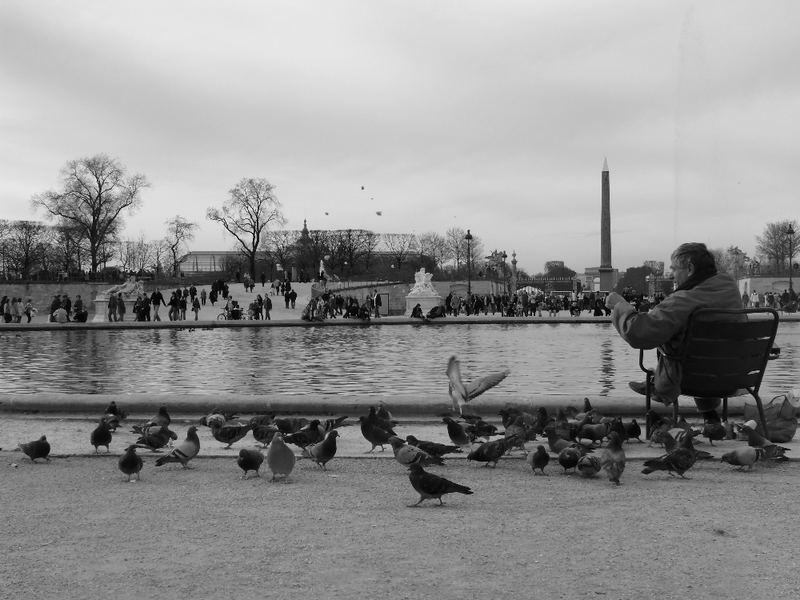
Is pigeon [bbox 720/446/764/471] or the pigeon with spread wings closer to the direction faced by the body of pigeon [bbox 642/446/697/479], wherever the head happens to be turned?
the pigeon

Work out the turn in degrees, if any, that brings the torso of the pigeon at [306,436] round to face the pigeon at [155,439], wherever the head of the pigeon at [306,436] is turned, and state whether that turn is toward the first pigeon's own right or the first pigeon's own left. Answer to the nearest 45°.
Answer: approximately 180°

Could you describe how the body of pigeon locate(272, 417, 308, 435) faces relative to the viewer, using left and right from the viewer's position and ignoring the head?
facing to the left of the viewer

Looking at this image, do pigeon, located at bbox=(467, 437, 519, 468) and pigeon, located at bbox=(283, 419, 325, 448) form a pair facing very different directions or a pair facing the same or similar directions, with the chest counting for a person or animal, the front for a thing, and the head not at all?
very different directions

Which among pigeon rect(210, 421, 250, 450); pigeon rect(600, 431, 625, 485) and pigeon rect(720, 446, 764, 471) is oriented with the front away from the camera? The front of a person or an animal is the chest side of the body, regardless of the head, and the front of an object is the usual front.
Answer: pigeon rect(600, 431, 625, 485)

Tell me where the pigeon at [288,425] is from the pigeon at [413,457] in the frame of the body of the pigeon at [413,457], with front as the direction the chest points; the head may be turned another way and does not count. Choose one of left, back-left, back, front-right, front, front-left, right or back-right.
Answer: front-right

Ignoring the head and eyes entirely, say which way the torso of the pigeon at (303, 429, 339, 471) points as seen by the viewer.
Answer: to the viewer's right

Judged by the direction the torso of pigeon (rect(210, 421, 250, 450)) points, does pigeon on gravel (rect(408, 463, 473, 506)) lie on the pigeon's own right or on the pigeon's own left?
on the pigeon's own left

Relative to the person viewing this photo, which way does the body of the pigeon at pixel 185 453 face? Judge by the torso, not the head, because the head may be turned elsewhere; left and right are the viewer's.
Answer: facing to the right of the viewer
